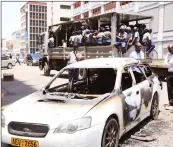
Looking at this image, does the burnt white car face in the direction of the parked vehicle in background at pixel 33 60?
no

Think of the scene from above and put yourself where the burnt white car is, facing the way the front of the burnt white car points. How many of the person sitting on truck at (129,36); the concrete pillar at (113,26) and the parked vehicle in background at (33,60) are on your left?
0

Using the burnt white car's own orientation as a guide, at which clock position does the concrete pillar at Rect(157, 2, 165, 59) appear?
The concrete pillar is roughly at 5 o'clock from the burnt white car.

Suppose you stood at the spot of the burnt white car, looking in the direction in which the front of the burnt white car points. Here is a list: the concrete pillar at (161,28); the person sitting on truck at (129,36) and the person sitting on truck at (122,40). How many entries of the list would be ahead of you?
0

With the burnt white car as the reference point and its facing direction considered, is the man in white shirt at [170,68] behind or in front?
behind

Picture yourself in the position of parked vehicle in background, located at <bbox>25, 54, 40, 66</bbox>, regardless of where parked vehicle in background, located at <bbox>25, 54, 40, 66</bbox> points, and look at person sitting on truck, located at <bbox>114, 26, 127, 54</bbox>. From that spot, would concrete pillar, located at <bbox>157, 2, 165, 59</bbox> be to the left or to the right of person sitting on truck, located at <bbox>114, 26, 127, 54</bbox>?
left

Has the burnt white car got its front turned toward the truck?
no

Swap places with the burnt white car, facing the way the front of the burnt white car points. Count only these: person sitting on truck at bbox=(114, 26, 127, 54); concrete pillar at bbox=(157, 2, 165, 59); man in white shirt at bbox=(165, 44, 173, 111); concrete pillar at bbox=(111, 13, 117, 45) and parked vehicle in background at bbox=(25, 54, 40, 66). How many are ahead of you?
0

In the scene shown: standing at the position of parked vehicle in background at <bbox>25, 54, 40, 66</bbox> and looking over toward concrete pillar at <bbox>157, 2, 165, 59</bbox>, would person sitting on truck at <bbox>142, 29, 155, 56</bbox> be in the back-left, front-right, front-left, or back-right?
front-right

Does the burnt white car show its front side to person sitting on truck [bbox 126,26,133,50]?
no

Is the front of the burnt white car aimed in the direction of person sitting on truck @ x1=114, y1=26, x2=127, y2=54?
no

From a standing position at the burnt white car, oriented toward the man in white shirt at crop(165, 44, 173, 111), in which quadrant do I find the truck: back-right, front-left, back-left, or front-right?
front-left

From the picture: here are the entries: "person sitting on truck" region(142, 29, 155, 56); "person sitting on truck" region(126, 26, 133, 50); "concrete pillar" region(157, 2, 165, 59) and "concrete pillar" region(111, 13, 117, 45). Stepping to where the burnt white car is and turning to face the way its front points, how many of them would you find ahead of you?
0
